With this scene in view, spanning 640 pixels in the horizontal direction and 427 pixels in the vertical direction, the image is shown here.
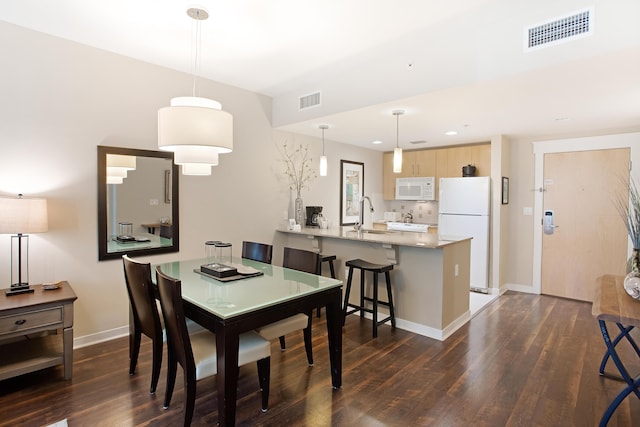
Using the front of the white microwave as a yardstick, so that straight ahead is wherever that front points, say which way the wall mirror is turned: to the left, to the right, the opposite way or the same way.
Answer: to the left

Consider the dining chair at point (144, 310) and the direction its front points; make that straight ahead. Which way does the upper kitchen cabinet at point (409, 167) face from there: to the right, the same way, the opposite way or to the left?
the opposite way

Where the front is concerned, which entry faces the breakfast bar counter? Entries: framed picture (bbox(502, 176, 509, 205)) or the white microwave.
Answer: the white microwave

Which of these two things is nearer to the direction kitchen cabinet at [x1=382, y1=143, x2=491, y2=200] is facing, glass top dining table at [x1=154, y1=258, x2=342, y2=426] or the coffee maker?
the glass top dining table

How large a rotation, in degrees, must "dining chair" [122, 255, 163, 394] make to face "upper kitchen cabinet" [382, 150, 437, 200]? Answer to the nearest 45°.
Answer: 0° — it already faces it

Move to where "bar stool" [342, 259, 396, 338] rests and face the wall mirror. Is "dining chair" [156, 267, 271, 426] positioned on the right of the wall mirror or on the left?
left

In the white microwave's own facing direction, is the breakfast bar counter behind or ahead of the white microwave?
ahead

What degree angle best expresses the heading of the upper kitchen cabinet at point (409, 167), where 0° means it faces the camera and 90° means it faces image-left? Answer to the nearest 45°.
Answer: approximately 0°

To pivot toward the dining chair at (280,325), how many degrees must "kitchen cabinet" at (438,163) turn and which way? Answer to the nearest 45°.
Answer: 0° — it already faces it

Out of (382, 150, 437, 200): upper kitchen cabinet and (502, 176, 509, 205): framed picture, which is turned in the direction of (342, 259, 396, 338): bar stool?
the upper kitchen cabinet
